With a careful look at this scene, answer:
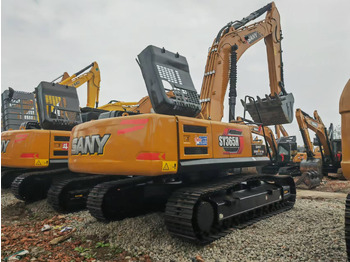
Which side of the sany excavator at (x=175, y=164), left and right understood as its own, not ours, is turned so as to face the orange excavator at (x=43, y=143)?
left

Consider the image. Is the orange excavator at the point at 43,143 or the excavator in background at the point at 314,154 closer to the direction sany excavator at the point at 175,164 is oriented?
the excavator in background

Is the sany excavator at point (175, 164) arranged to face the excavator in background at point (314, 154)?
yes

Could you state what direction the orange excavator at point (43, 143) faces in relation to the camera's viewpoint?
facing away from the viewer and to the right of the viewer

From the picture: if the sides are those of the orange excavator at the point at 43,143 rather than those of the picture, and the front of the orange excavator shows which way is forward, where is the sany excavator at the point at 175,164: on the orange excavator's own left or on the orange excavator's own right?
on the orange excavator's own right

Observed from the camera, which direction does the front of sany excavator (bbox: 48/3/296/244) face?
facing away from the viewer and to the right of the viewer
